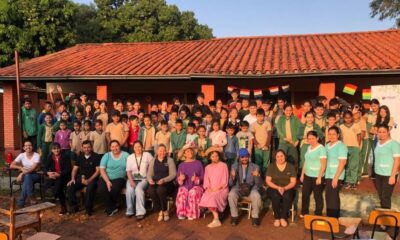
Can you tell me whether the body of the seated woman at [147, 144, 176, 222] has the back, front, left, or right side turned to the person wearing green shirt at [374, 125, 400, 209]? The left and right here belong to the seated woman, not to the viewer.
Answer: left

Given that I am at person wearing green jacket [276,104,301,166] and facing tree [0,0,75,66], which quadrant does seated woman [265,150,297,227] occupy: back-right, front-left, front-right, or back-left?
back-left

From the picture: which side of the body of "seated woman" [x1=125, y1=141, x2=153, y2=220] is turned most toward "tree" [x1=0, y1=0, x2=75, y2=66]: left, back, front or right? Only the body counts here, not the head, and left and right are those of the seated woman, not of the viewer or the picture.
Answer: back

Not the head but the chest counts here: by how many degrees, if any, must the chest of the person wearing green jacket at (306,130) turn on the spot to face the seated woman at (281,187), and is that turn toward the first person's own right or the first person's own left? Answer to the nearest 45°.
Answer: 0° — they already face them

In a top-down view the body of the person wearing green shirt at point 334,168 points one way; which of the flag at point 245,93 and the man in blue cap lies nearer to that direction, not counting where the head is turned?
the man in blue cap

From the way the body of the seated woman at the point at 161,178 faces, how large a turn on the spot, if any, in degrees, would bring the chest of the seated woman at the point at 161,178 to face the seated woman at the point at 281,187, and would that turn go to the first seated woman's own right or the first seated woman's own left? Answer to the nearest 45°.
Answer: approximately 90° to the first seated woman's own left
